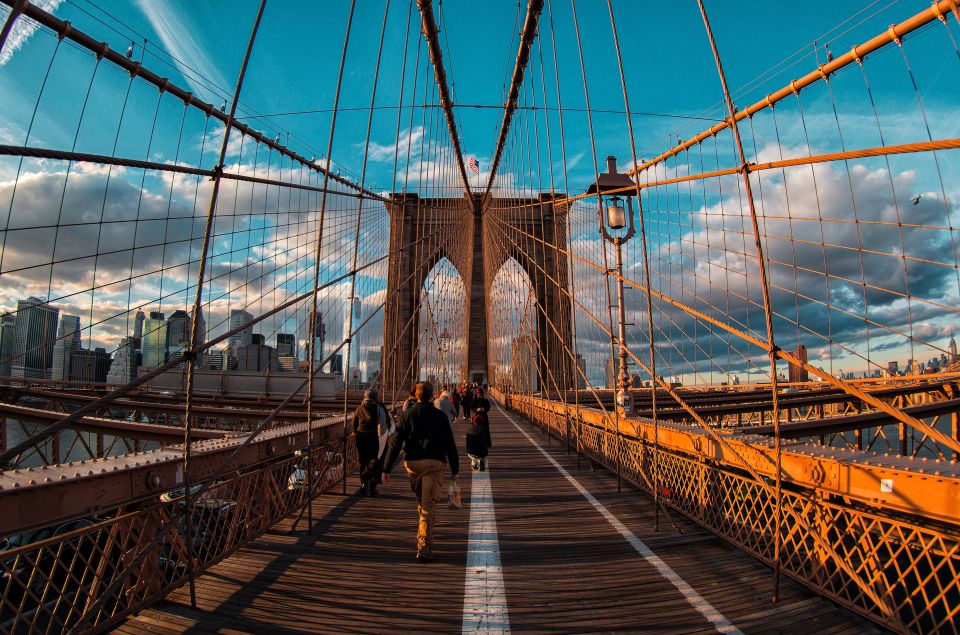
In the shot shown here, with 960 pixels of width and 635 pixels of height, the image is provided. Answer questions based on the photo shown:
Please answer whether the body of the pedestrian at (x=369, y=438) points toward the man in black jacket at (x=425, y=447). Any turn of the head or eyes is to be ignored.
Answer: no

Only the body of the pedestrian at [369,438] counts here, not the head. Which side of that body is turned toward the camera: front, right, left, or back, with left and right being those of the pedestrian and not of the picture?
back

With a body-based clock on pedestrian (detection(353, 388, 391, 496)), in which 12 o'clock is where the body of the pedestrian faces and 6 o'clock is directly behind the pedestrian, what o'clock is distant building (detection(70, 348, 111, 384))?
The distant building is roughly at 11 o'clock from the pedestrian.

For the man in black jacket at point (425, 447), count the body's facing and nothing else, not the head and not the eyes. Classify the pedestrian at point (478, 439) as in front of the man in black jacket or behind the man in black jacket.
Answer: in front

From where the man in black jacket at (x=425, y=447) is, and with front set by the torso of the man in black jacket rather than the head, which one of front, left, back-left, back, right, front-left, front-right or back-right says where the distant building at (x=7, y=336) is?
front-left

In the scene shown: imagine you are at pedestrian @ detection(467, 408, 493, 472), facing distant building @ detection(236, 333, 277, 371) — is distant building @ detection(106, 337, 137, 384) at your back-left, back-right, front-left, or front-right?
front-left

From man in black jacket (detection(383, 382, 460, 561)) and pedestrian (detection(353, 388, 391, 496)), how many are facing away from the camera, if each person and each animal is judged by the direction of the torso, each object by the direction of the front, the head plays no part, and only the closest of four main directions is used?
2

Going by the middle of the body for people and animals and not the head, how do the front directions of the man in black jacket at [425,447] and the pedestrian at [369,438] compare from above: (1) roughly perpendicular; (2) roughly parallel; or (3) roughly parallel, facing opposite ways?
roughly parallel

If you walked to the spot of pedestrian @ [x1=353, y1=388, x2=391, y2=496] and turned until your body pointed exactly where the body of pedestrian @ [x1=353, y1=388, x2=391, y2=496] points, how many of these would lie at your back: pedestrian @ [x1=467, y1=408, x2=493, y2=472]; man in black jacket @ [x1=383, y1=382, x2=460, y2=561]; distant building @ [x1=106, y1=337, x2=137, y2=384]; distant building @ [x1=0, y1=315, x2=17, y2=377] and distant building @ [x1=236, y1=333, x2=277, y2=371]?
1

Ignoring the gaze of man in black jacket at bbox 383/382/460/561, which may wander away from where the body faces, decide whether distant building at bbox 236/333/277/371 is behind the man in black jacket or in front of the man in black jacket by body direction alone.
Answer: in front

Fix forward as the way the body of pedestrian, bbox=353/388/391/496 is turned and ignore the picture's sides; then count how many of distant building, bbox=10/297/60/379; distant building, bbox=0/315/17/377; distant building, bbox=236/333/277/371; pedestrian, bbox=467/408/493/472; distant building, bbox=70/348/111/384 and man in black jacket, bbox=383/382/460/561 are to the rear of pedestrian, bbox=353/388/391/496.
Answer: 1

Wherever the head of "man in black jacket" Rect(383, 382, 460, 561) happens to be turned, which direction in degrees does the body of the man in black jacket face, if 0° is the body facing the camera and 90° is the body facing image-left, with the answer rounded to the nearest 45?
approximately 180°

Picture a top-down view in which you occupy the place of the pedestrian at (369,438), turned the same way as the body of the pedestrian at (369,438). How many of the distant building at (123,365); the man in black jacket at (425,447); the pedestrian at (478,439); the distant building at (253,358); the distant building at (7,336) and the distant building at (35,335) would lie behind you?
1

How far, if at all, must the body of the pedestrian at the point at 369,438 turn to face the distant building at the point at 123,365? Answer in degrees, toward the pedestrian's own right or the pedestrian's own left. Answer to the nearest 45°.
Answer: approximately 45° to the pedestrian's own left

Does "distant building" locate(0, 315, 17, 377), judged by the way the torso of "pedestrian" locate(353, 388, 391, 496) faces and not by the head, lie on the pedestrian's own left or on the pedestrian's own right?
on the pedestrian's own left
